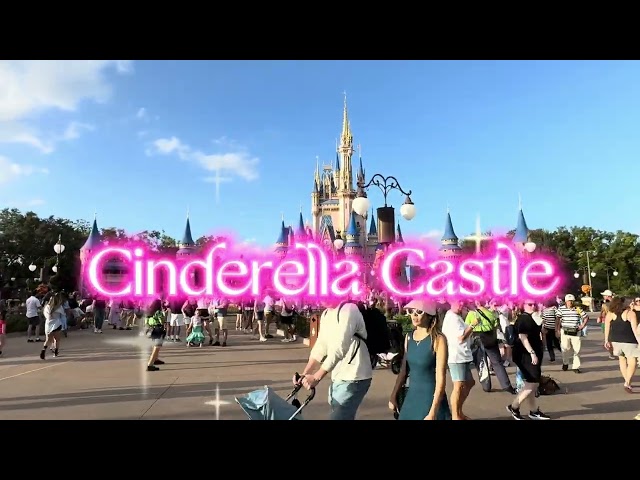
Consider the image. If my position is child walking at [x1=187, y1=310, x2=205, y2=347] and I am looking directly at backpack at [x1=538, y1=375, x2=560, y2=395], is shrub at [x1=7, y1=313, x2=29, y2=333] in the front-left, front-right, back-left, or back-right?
back-right

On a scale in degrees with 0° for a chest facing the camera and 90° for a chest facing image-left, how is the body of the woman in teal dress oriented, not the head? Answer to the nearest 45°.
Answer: approximately 45°

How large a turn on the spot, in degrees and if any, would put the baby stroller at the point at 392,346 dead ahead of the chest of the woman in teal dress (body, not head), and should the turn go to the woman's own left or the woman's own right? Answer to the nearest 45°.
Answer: approximately 135° to the woman's own right

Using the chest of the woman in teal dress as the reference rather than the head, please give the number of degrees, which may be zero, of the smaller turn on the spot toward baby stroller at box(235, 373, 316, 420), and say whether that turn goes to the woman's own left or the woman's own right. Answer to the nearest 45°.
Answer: approximately 45° to the woman's own right

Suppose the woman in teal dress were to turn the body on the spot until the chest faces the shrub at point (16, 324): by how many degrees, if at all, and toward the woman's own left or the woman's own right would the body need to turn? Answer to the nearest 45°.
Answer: approximately 90° to the woman's own right

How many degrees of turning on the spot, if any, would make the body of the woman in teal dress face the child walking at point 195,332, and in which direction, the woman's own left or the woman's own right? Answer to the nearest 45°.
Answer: approximately 90° to the woman's own right

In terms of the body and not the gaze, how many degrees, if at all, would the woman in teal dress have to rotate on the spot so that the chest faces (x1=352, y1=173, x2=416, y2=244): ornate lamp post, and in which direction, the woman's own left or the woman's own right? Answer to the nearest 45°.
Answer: approximately 135° to the woman's own right
